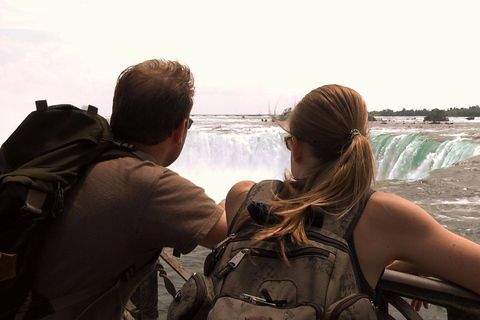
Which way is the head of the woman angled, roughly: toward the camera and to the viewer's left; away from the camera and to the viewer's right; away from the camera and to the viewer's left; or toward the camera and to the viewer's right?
away from the camera and to the viewer's left

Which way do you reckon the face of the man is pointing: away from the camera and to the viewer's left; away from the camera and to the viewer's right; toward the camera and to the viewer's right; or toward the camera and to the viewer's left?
away from the camera and to the viewer's right

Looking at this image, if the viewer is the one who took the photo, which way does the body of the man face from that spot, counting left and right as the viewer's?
facing away from the viewer and to the right of the viewer

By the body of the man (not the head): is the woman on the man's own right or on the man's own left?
on the man's own right

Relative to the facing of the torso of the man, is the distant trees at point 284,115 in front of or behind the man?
in front
